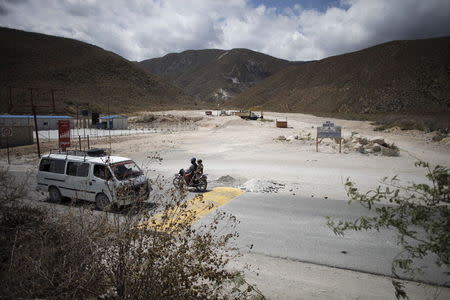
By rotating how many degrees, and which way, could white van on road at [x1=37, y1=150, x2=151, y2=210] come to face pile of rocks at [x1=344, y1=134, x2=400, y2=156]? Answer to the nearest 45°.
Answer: approximately 45° to its left

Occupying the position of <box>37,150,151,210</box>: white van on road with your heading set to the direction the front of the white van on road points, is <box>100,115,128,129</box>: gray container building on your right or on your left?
on your left

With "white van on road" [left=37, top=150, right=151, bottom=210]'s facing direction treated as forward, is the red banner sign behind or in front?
behind

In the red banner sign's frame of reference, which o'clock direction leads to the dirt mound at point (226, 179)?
The dirt mound is roughly at 11 o'clock from the red banner sign.

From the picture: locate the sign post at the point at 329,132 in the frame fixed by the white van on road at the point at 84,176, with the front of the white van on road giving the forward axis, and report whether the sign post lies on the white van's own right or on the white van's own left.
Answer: on the white van's own left

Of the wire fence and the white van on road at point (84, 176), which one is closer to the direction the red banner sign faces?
the white van on road

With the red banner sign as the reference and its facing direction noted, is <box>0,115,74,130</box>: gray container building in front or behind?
behind

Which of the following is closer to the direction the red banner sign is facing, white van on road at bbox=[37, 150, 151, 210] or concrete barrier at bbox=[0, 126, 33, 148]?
the white van on road

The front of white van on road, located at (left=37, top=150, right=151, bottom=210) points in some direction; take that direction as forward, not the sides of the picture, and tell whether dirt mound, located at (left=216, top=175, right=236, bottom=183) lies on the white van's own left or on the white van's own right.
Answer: on the white van's own left

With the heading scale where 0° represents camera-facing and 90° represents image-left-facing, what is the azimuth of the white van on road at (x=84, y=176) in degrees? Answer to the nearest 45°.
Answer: approximately 315°

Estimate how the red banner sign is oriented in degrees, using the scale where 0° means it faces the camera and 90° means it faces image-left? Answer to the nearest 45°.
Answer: approximately 0°

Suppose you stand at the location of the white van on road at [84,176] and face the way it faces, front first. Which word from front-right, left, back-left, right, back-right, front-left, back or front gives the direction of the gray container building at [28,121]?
back-left
